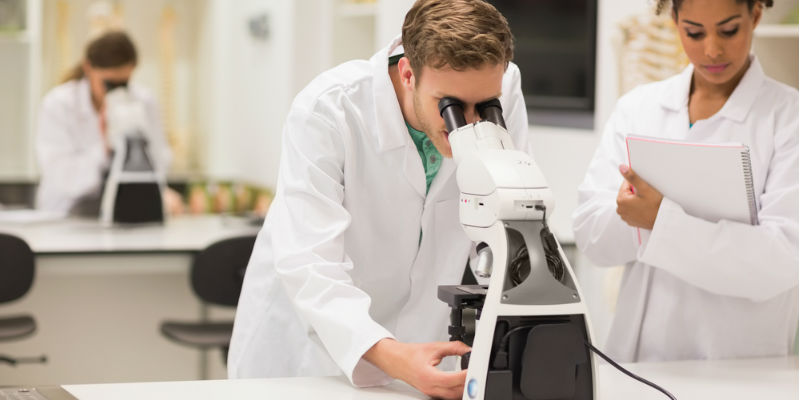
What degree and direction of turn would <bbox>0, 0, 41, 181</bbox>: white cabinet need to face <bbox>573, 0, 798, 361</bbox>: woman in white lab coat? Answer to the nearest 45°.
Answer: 0° — it already faces them

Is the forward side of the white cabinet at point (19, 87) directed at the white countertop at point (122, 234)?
yes

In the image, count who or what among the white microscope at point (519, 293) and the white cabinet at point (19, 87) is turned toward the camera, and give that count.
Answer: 1

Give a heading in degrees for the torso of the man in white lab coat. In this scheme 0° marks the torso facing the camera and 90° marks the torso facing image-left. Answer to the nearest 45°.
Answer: approximately 315°

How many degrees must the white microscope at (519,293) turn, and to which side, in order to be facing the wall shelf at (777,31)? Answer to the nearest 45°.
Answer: approximately 90° to its right

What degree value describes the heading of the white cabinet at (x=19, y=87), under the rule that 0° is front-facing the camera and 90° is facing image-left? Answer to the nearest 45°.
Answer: approximately 0°

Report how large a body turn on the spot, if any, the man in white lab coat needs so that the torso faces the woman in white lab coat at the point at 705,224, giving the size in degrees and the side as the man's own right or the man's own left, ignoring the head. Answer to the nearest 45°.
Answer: approximately 45° to the man's own left

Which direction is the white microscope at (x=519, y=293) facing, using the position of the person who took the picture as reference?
facing away from the viewer and to the left of the viewer

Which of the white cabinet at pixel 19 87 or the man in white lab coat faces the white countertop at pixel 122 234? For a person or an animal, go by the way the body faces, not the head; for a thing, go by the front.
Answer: the white cabinet
